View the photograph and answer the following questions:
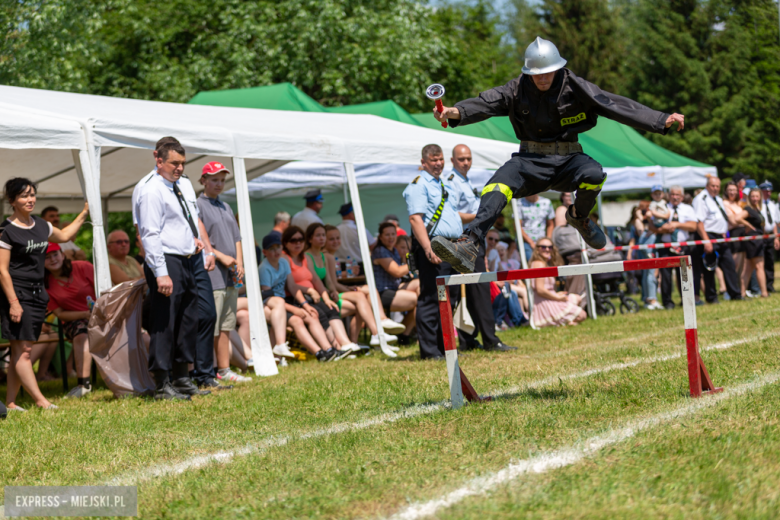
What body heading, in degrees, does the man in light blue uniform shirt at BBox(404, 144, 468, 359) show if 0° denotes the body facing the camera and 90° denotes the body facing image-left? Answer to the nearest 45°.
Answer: approximately 315°

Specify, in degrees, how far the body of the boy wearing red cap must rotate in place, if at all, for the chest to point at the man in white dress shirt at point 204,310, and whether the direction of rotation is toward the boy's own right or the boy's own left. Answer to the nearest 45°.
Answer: approximately 45° to the boy's own right

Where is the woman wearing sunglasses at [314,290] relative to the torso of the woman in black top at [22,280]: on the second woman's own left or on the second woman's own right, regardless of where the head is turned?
on the second woman's own left

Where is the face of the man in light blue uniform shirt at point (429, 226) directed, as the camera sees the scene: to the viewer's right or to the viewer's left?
to the viewer's right

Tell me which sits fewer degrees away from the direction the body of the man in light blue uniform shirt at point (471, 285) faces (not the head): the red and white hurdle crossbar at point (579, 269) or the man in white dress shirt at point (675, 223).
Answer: the red and white hurdle crossbar

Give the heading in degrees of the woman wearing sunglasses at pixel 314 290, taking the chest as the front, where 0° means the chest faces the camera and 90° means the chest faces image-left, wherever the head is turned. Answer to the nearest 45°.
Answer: approximately 315°

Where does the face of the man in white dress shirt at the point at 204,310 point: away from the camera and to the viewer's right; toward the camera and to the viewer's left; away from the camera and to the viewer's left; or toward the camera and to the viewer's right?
toward the camera and to the viewer's right
